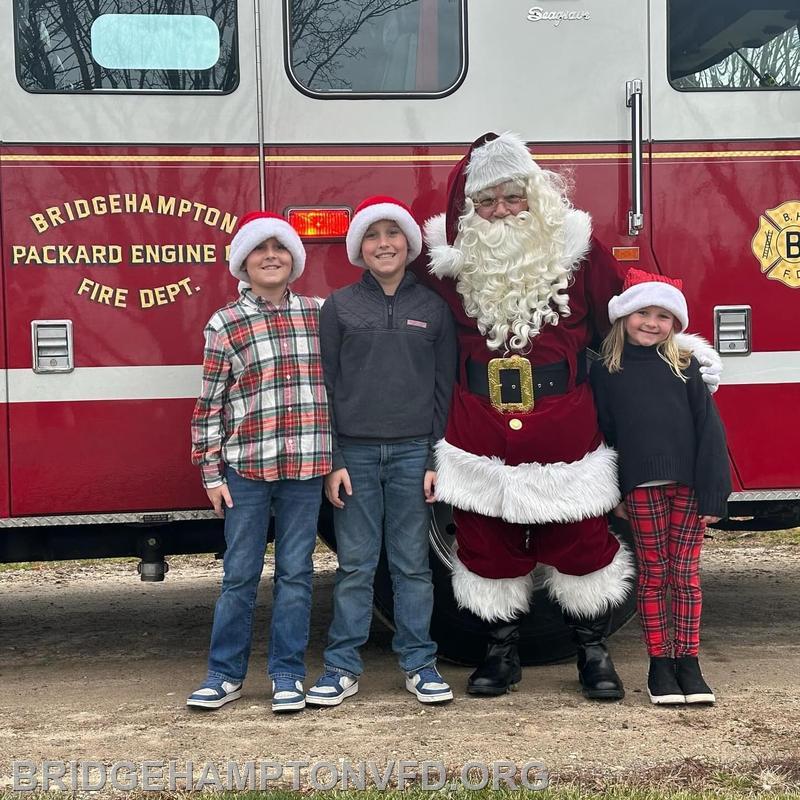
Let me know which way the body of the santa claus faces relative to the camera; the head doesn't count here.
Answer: toward the camera

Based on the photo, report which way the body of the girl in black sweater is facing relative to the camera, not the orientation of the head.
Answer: toward the camera

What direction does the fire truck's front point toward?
to the viewer's right

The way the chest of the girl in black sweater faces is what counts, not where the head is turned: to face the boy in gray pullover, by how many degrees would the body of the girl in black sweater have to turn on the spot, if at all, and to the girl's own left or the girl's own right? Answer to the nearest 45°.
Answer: approximately 90° to the girl's own right

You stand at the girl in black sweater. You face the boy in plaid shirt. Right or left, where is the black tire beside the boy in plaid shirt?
right

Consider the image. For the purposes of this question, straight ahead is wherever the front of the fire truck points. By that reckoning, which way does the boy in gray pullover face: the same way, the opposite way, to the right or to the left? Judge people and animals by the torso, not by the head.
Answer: to the right

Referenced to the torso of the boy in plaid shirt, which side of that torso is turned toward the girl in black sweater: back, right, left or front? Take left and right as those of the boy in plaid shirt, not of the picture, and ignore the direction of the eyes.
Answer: left

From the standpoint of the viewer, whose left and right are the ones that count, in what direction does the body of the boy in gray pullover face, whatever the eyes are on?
facing the viewer
